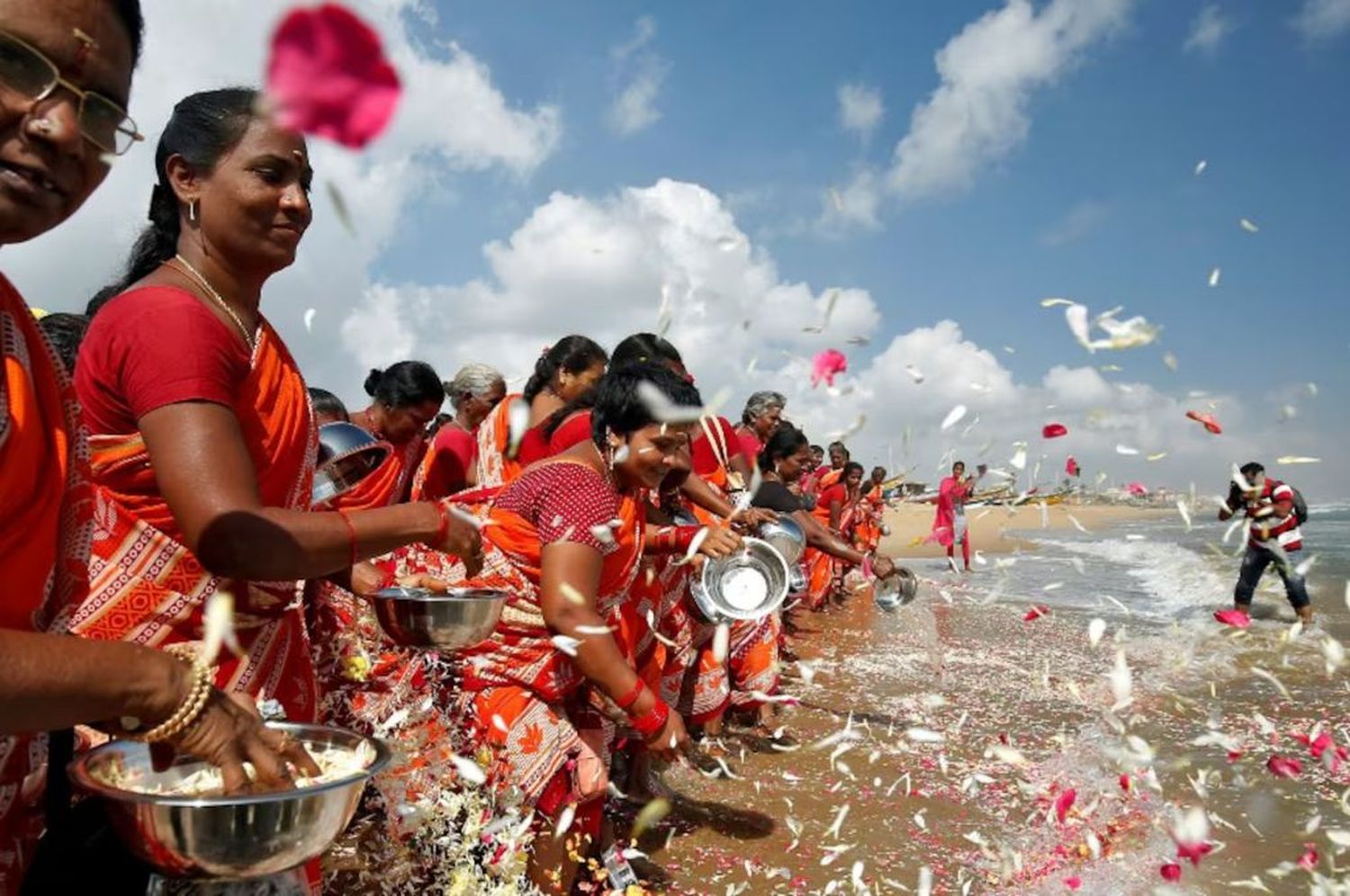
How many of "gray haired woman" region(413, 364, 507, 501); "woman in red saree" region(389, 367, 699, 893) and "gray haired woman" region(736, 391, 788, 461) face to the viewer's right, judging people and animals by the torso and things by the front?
3

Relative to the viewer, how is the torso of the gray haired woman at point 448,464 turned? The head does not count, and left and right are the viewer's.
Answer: facing to the right of the viewer

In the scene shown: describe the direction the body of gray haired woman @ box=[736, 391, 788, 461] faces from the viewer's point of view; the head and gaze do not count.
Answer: to the viewer's right

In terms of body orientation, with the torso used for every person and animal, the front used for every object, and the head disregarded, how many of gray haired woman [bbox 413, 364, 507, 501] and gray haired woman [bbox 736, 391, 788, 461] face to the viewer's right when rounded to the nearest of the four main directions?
2

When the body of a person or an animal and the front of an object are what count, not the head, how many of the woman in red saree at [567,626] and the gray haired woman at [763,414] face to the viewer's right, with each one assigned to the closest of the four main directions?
2

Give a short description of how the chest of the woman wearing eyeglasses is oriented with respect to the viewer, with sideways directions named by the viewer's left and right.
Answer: facing the viewer and to the right of the viewer

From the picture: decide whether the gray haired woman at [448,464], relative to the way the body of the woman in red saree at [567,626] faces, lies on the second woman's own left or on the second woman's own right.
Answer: on the second woman's own left

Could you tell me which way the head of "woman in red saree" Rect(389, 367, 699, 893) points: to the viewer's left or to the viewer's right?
to the viewer's right

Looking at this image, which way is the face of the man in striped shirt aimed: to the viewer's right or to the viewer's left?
to the viewer's left

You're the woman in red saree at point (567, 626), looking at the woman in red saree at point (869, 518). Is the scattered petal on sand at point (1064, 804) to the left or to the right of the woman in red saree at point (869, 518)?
right

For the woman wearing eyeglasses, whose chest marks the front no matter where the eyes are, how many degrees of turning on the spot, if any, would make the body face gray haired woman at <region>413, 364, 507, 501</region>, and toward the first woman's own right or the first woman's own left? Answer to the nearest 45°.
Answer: approximately 135° to the first woman's own left

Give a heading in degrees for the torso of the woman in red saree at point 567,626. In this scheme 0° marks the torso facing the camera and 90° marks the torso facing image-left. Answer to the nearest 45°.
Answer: approximately 270°
